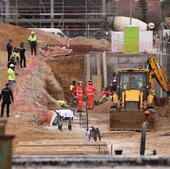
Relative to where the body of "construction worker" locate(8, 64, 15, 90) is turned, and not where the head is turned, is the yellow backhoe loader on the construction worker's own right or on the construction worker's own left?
on the construction worker's own right

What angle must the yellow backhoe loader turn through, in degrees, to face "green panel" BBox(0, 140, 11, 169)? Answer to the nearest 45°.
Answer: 0° — it already faces it

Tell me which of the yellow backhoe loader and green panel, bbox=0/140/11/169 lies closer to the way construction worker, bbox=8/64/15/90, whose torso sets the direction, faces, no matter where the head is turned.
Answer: the yellow backhoe loader

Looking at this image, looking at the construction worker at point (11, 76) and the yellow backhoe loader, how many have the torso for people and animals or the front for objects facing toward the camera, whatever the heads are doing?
1

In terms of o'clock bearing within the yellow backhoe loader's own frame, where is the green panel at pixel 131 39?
The green panel is roughly at 6 o'clock from the yellow backhoe loader.

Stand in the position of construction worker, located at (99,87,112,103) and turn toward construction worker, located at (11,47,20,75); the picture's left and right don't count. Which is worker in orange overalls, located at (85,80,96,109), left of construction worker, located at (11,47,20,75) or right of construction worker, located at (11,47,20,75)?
left

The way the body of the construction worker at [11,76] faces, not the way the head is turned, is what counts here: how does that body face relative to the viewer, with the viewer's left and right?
facing away from the viewer and to the right of the viewer
